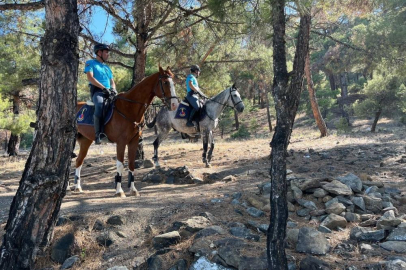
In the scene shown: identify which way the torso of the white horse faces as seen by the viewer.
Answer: to the viewer's right

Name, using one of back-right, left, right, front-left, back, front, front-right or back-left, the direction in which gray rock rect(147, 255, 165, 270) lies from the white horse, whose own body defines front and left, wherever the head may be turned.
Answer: right

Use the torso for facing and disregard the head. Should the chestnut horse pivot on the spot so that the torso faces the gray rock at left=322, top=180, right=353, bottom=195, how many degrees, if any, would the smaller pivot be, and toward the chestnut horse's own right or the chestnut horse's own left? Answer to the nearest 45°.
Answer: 0° — it already faces it

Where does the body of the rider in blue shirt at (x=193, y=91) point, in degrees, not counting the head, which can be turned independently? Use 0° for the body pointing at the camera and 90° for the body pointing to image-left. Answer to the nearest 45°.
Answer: approximately 270°

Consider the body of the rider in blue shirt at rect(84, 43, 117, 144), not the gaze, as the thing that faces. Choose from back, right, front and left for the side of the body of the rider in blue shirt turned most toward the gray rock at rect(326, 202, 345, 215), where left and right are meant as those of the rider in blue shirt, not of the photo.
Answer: front

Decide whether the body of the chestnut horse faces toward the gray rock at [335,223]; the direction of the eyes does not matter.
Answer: yes

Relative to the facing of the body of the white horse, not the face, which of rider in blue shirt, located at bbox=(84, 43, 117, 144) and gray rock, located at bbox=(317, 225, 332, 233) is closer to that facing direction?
the gray rock

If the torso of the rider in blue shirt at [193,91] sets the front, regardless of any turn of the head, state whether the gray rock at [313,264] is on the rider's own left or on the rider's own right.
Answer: on the rider's own right

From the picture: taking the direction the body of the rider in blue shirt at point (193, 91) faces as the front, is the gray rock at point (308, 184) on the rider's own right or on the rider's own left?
on the rider's own right

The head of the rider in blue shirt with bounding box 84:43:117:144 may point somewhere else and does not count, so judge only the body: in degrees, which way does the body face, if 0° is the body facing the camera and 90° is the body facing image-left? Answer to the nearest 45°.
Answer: approximately 315°

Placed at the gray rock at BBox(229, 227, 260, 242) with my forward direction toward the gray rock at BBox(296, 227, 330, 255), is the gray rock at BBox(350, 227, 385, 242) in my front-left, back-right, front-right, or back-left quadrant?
front-left

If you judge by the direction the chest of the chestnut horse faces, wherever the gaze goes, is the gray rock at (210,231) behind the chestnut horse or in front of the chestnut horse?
in front

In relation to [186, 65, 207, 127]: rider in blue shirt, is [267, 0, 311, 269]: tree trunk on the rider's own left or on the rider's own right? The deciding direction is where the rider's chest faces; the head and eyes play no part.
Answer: on the rider's own right

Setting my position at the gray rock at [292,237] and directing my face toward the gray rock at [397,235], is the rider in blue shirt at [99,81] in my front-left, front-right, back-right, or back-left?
back-left

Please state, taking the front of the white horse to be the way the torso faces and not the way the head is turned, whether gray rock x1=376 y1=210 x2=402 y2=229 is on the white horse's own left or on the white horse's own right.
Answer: on the white horse's own right

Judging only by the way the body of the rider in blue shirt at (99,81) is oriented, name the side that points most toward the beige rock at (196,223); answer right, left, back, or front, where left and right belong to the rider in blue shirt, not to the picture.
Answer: front

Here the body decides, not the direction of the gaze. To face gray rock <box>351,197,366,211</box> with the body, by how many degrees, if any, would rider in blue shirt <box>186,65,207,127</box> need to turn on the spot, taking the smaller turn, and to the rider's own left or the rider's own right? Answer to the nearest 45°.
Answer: approximately 45° to the rider's own right
